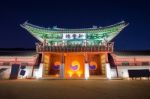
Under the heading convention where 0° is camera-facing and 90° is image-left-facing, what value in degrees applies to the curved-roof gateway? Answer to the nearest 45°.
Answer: approximately 0°
